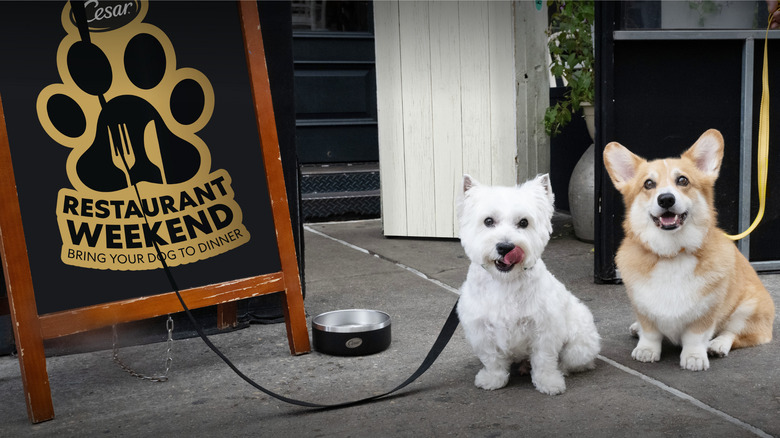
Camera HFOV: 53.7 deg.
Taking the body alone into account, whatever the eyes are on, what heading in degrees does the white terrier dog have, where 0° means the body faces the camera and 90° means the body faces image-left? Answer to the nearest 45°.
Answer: approximately 45°

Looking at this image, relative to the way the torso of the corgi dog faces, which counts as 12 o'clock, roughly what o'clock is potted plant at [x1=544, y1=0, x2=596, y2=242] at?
The potted plant is roughly at 4 o'clock from the corgi dog.

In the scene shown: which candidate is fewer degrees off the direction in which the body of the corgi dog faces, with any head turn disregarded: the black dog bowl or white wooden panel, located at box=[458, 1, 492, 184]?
the black dog bowl

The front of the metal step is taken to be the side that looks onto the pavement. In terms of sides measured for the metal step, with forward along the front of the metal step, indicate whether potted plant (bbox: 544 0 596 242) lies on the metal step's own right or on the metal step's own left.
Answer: on the metal step's own left

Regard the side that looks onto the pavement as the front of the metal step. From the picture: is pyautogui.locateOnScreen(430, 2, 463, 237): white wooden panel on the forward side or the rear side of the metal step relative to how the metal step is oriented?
on the forward side

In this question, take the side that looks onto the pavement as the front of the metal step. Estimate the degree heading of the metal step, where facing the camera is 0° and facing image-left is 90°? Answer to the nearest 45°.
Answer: approximately 0°

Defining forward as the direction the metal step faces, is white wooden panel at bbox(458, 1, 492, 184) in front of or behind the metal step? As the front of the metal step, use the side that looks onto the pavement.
in front

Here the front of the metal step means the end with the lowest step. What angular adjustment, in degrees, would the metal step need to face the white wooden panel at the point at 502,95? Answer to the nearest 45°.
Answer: approximately 45° to its left

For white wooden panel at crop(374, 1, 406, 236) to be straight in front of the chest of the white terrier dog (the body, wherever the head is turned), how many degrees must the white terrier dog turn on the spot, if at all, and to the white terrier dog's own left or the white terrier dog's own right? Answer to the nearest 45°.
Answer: approximately 135° to the white terrier dog's own right

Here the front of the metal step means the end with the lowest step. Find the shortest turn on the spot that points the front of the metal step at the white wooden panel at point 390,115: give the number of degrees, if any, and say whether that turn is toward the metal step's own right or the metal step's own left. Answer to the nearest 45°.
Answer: approximately 45° to the metal step's own left

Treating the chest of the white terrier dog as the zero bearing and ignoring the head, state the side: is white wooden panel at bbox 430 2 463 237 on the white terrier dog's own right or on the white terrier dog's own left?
on the white terrier dog's own right

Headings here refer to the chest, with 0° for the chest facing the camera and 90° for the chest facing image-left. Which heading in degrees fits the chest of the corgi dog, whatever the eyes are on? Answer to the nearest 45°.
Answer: approximately 45°
